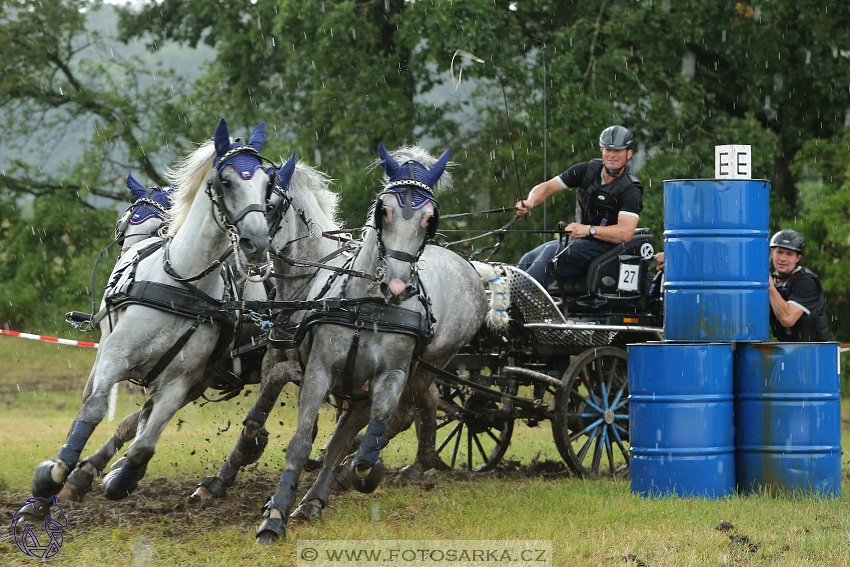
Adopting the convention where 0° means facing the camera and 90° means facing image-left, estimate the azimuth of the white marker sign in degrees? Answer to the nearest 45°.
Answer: approximately 0°

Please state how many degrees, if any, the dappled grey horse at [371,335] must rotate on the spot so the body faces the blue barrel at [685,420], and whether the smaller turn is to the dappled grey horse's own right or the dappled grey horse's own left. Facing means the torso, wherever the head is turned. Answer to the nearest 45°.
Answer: approximately 180°

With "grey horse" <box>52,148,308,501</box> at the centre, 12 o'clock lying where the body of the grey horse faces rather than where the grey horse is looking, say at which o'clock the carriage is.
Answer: The carriage is roughly at 7 o'clock from the grey horse.

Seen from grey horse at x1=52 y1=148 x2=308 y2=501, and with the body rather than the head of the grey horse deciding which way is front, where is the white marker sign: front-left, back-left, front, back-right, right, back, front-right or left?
back-left

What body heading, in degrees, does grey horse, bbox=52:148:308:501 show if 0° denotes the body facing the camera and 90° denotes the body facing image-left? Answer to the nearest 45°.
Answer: approximately 45°

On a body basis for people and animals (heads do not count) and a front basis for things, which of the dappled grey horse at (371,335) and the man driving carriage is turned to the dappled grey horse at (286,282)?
the man driving carriage

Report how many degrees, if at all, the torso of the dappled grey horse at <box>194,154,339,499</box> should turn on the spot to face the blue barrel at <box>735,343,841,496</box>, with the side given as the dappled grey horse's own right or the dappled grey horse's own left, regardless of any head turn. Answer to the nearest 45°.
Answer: approximately 135° to the dappled grey horse's own left

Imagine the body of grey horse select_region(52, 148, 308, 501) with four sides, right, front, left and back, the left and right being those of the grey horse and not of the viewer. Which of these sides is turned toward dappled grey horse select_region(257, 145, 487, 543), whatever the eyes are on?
left

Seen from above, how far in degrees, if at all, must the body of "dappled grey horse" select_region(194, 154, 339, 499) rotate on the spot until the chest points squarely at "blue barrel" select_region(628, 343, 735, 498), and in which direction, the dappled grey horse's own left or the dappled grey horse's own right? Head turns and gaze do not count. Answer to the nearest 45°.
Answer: approximately 135° to the dappled grey horse's own left
